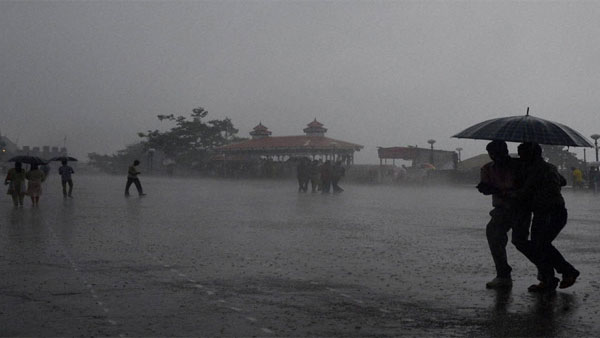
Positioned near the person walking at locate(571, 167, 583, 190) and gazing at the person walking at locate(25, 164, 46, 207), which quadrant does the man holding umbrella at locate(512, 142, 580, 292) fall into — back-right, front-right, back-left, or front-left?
front-left

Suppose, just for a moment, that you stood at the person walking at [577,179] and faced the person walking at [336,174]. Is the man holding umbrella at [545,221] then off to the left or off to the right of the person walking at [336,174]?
left

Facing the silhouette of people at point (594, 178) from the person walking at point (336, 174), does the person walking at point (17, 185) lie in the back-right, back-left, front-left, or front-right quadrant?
back-right

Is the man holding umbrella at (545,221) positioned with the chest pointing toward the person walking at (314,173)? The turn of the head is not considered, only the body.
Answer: no

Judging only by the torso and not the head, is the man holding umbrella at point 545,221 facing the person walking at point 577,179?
no

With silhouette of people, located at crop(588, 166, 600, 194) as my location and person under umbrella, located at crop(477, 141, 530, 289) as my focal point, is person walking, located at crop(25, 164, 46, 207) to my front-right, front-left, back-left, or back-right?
front-right
